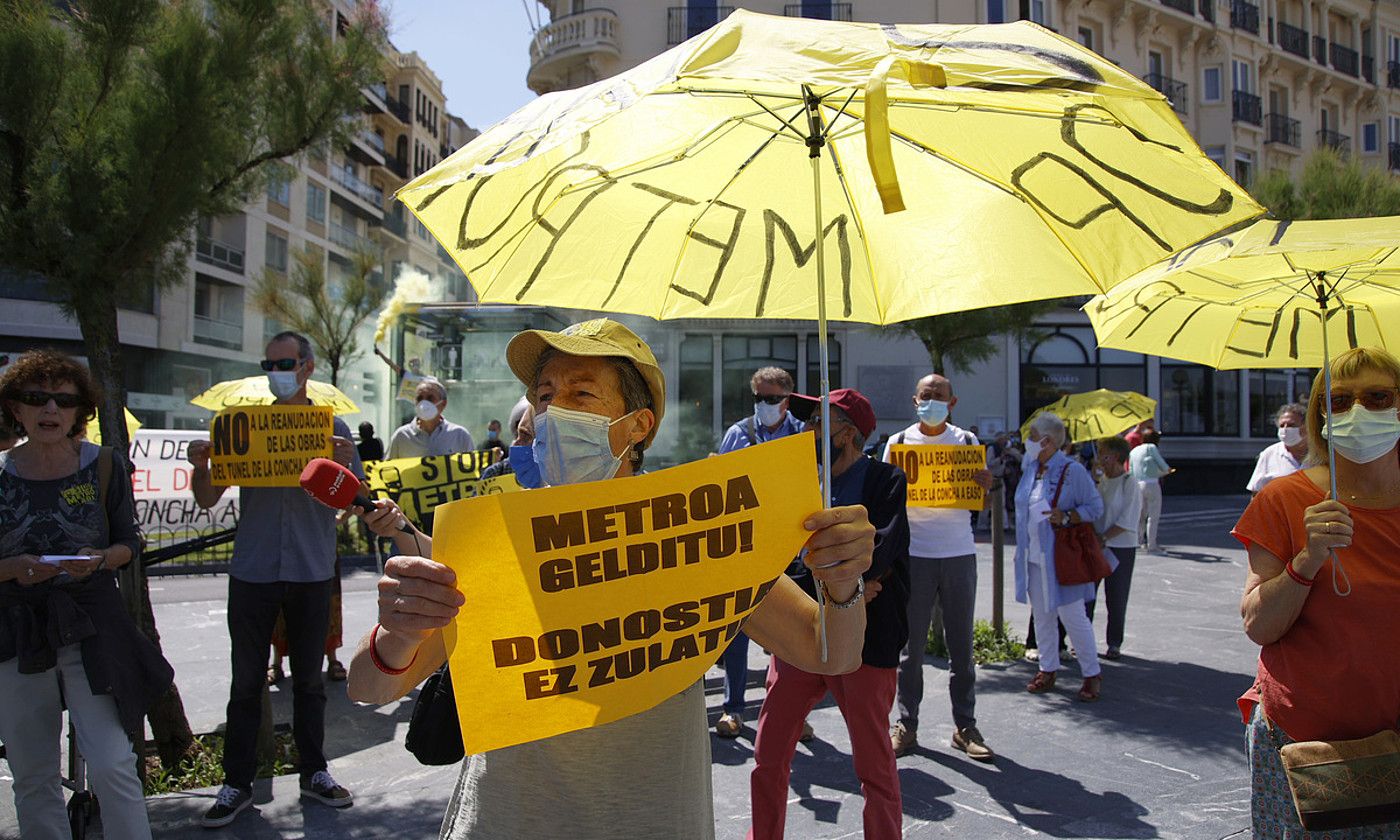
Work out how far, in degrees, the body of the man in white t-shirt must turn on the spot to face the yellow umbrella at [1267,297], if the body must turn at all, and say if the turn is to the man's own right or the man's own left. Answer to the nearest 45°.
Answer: approximately 45° to the man's own left

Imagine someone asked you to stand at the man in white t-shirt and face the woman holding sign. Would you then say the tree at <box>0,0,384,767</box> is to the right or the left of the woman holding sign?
right

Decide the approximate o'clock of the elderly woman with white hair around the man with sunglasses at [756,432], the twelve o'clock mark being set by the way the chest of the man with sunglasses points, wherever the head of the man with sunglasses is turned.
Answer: The elderly woman with white hair is roughly at 8 o'clock from the man with sunglasses.

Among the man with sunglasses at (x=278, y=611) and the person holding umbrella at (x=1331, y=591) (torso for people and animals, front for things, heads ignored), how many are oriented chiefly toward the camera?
2

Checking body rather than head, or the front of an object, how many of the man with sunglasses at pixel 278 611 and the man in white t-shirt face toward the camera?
2
